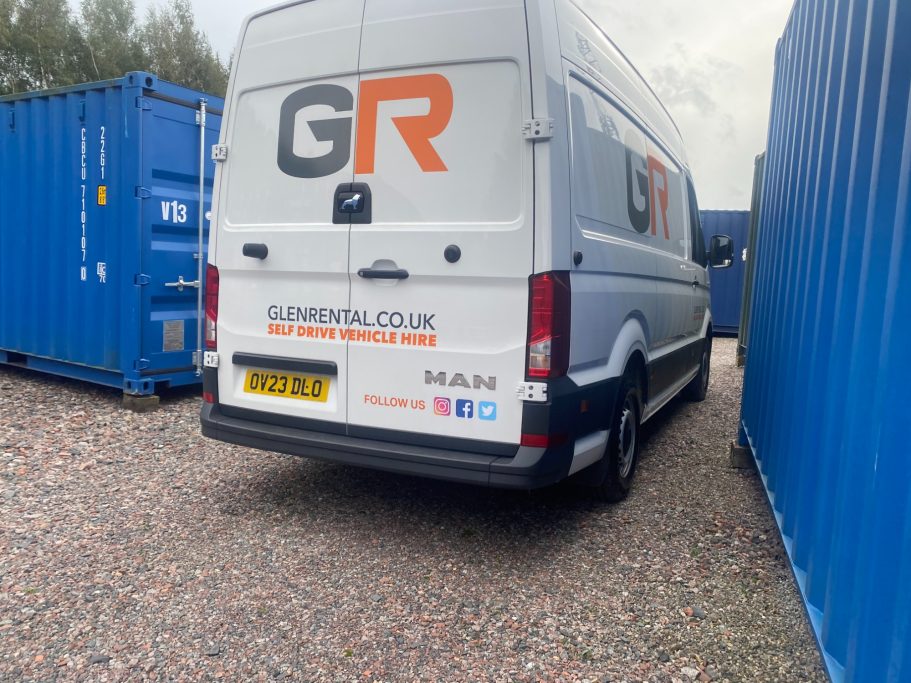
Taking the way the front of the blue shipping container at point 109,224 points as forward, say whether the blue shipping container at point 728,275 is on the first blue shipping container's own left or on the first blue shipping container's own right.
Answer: on the first blue shipping container's own left

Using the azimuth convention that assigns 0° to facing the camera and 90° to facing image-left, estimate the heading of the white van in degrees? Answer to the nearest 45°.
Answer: approximately 225°

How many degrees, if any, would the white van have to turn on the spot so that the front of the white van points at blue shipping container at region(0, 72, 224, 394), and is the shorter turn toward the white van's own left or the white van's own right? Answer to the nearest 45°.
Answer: approximately 90° to the white van's own left

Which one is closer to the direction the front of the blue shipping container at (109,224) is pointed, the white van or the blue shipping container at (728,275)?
the white van

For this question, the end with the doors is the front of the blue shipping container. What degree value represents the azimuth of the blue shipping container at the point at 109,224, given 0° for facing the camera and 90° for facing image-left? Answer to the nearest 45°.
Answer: approximately 315°
